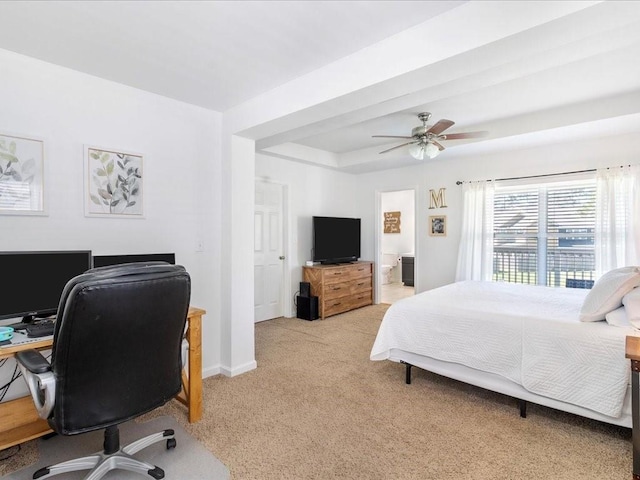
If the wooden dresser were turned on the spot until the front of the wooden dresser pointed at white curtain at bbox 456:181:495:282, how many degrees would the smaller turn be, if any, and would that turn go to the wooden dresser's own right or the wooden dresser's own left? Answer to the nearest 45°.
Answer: approximately 45° to the wooden dresser's own left

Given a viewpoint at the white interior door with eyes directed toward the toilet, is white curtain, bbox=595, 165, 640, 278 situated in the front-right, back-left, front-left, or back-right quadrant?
front-right

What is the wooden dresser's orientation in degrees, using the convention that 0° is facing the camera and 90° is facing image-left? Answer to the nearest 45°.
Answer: approximately 315°

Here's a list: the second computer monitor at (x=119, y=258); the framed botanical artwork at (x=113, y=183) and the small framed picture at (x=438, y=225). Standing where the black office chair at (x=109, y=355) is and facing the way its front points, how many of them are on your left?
0

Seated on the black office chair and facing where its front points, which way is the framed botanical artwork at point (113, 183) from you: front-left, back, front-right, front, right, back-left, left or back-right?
front-right

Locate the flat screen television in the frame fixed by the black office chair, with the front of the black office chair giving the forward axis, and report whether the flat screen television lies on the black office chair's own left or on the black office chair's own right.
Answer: on the black office chair's own right

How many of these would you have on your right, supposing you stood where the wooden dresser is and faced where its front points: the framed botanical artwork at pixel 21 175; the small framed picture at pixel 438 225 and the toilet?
1

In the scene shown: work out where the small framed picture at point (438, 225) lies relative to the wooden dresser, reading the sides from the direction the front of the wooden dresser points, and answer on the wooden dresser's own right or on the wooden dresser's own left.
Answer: on the wooden dresser's own left

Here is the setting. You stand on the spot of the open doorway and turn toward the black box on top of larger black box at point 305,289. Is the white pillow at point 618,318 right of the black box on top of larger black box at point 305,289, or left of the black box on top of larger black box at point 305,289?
left

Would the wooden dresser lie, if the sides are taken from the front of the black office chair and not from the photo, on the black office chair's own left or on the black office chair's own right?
on the black office chair's own right

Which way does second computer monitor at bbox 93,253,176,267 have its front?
toward the camera

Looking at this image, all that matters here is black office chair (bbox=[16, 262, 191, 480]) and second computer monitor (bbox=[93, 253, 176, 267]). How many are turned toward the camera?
1

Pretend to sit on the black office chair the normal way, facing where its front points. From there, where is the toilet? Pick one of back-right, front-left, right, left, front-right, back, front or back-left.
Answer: right

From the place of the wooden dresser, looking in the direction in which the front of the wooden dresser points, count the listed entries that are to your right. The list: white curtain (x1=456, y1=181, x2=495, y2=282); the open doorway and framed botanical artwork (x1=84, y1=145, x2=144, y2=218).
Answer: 1

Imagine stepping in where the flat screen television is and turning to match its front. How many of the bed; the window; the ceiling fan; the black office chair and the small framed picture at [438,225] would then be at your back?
0

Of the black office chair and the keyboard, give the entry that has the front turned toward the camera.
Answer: the keyboard
